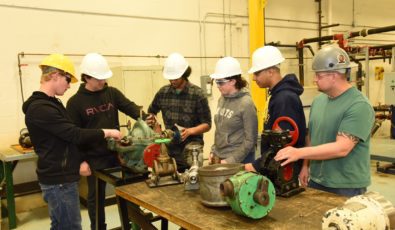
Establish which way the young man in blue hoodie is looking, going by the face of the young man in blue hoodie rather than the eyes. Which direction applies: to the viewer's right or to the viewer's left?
to the viewer's left

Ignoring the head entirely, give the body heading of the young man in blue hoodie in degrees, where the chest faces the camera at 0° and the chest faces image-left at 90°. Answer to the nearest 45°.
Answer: approximately 90°

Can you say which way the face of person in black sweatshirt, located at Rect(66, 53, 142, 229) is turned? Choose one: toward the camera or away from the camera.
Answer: toward the camera

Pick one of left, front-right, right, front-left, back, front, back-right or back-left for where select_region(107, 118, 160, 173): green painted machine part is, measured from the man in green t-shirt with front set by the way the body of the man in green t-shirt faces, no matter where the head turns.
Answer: front-right

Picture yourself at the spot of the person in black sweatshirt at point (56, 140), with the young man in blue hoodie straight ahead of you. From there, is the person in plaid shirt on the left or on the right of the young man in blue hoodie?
left

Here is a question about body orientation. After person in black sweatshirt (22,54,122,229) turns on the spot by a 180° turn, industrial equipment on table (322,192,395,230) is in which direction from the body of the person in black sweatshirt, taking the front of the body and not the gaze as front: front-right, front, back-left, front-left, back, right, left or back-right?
back-left

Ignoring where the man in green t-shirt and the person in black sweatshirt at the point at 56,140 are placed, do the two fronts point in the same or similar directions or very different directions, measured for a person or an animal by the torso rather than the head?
very different directions

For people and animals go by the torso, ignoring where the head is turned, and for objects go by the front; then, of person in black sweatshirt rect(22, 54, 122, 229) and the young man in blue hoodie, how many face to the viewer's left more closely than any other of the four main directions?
1

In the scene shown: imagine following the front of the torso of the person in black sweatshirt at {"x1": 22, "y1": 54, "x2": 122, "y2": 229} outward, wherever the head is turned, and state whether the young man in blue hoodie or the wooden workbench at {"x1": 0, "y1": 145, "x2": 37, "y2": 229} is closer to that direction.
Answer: the young man in blue hoodie

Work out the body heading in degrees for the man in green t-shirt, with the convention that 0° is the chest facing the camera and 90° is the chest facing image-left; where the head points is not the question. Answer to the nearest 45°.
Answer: approximately 45°

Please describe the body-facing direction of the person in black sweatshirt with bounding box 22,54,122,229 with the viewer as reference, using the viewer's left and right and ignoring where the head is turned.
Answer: facing to the right of the viewer

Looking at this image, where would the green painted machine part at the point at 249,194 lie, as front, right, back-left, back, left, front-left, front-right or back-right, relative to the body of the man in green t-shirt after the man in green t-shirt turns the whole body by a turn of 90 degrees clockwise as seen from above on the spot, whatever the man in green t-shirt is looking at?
left

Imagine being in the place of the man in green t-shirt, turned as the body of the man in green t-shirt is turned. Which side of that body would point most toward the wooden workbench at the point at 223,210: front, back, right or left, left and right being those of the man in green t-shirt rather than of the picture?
front

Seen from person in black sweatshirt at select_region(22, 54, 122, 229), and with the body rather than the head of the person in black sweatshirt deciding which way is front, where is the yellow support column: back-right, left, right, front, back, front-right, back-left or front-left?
front-left

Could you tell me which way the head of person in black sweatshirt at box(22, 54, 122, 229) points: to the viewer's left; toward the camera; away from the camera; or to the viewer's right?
to the viewer's right
